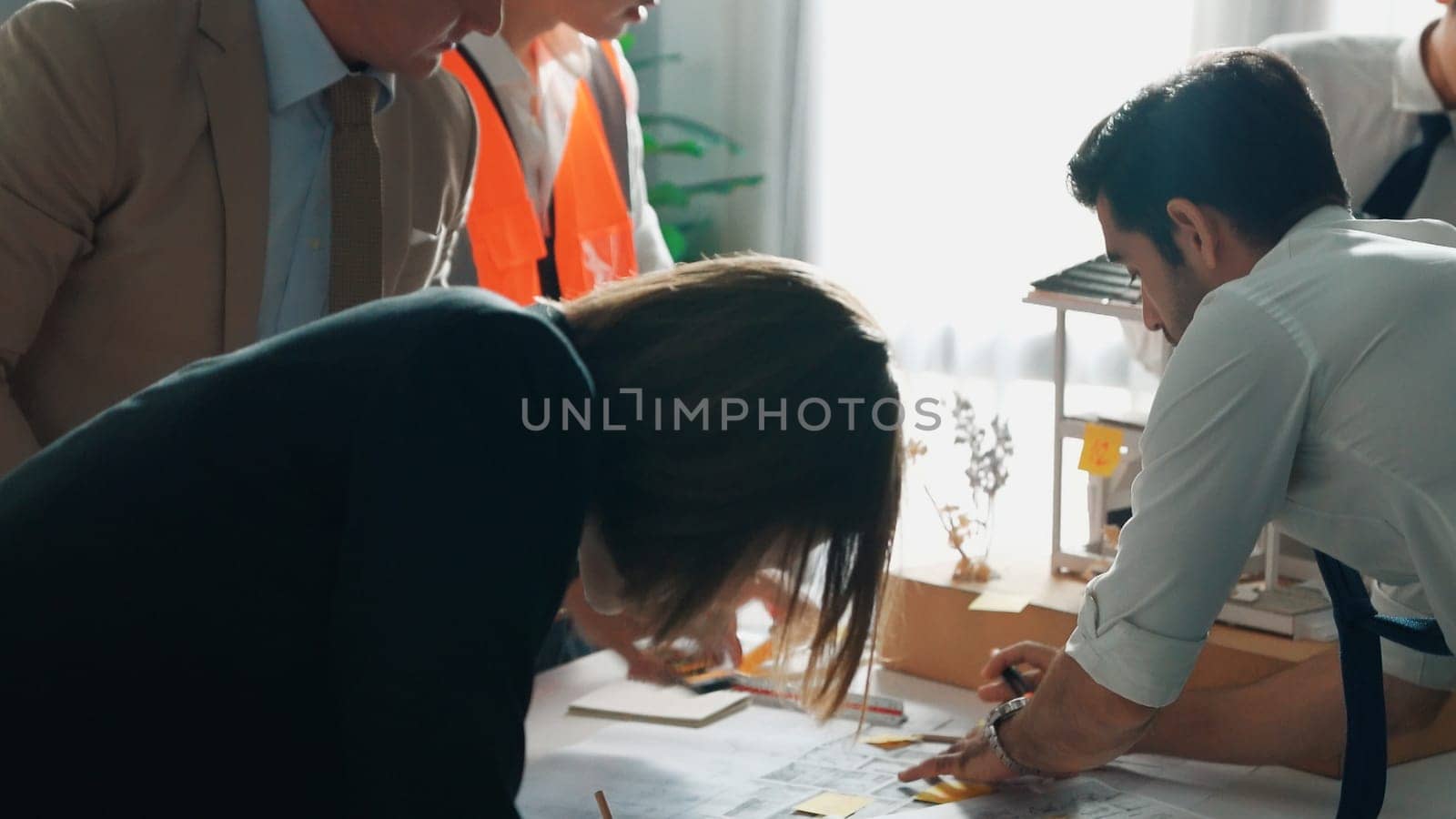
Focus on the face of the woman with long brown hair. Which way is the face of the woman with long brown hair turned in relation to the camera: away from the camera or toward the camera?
away from the camera

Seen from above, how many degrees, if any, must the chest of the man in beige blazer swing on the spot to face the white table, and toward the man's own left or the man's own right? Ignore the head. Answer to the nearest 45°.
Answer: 0° — they already face it

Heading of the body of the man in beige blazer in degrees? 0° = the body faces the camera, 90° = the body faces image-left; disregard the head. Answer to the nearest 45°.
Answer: approximately 315°

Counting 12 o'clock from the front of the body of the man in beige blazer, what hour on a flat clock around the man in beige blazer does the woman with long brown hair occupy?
The woman with long brown hair is roughly at 1 o'clock from the man in beige blazer.
